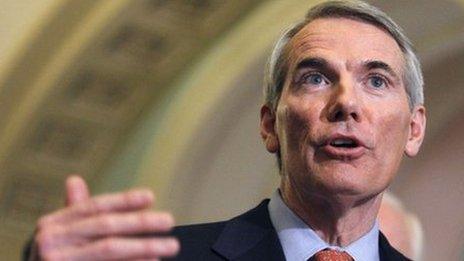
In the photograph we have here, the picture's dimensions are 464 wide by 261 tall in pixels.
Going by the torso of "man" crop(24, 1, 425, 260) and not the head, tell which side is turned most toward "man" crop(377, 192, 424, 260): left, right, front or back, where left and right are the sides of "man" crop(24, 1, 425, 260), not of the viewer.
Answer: back

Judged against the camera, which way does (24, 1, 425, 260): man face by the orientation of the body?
toward the camera
